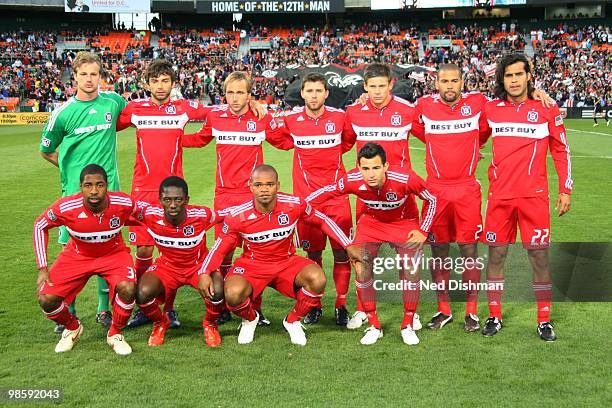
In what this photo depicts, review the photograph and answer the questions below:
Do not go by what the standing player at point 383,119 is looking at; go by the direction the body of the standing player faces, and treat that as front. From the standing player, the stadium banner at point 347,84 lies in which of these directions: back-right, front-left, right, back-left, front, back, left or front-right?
back

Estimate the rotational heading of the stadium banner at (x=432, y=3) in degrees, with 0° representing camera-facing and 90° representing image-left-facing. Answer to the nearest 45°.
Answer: approximately 0°

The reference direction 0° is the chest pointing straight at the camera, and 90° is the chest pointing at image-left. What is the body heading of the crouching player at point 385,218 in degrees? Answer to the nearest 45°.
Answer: approximately 0°

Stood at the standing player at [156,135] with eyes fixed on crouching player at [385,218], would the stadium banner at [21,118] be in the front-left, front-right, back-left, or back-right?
back-left

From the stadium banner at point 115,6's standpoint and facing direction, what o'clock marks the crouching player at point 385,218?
The crouching player is roughly at 12 o'clock from the stadium banner.

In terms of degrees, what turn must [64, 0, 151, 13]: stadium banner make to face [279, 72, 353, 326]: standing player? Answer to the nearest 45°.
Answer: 0° — it already faces them

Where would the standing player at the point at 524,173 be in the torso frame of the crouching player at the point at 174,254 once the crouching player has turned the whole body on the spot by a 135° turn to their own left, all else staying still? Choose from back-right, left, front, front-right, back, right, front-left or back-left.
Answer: front-right

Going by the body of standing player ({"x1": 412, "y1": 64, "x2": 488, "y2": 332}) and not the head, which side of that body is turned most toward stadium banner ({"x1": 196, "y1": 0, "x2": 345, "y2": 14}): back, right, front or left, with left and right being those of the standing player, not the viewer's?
back

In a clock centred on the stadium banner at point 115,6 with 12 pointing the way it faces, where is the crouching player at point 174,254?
The crouching player is roughly at 12 o'clock from the stadium banner.
